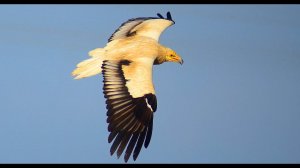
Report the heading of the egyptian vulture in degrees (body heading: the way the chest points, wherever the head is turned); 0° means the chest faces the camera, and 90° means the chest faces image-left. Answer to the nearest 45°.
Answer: approximately 270°
